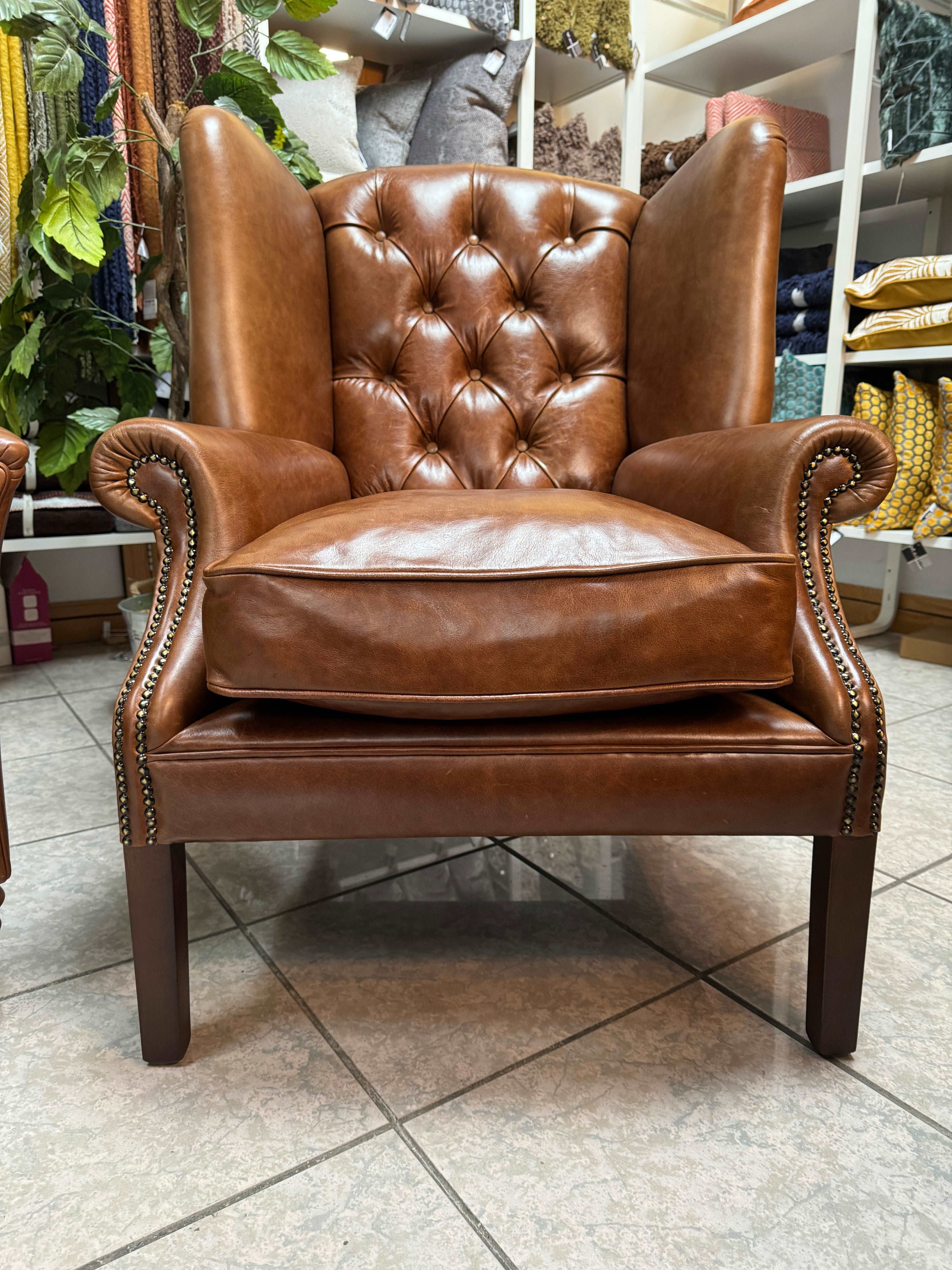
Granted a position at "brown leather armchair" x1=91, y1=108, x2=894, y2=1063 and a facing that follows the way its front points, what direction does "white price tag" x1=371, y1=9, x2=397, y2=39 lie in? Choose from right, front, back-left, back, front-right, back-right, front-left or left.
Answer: back

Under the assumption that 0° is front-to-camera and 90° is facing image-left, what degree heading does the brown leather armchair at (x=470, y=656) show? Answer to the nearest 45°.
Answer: approximately 0°

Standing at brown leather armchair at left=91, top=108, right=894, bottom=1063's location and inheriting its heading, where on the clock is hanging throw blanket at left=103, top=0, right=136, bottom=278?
The hanging throw blanket is roughly at 5 o'clock from the brown leather armchair.

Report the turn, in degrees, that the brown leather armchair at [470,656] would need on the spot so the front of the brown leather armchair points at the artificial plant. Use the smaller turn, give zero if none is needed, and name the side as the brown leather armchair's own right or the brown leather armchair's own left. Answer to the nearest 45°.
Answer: approximately 135° to the brown leather armchair's own right

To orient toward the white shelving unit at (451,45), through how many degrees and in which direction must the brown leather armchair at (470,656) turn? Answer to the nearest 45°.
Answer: approximately 180°

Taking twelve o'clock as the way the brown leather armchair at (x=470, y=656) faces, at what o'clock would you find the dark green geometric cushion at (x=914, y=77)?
The dark green geometric cushion is roughly at 7 o'clock from the brown leather armchair.

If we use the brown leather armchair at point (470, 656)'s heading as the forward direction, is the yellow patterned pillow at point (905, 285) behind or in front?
behind

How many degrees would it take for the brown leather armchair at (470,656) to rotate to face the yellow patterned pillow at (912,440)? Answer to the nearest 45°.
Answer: approximately 135° to its left

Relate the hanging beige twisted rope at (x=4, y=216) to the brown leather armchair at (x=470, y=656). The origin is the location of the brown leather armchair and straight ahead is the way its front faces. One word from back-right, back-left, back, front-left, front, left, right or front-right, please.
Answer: back-right
